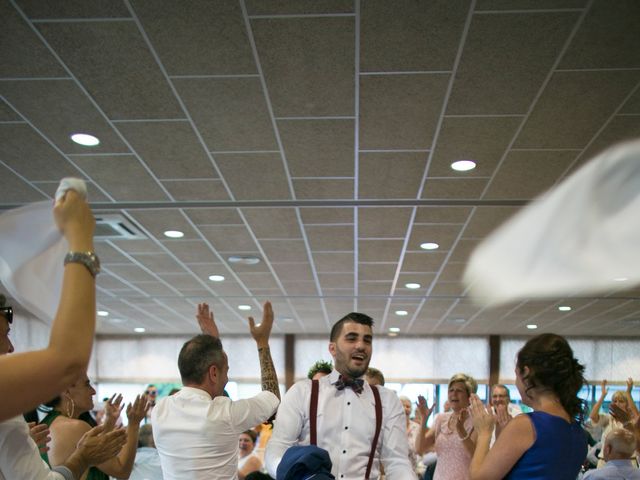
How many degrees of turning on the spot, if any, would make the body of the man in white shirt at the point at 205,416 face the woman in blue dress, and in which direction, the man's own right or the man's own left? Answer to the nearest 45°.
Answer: approximately 45° to the man's own right

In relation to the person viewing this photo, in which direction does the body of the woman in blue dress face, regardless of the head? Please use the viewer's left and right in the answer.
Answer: facing away from the viewer and to the left of the viewer

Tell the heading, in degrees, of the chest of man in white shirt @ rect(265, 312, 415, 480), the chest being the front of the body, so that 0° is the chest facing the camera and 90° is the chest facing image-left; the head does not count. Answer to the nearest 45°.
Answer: approximately 0°

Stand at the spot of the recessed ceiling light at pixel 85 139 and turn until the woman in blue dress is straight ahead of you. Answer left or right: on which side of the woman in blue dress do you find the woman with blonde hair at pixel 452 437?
left

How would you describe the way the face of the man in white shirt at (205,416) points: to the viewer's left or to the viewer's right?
to the viewer's right

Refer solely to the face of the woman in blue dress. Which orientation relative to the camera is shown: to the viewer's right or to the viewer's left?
to the viewer's left

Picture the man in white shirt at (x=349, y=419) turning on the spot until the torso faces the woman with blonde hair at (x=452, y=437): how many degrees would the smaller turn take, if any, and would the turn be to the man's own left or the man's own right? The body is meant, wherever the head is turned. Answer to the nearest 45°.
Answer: approximately 180°

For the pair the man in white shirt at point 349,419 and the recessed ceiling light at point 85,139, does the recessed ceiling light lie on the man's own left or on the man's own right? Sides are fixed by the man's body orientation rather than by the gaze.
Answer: on the man's own right

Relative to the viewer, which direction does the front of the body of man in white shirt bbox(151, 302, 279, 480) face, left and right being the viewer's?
facing away from the viewer and to the right of the viewer

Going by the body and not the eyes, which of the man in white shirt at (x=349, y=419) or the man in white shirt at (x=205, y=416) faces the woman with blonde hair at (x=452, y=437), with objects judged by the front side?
the man in white shirt at (x=205, y=416)

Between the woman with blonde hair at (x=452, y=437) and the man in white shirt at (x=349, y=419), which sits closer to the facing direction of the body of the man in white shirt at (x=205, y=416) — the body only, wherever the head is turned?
the woman with blonde hair

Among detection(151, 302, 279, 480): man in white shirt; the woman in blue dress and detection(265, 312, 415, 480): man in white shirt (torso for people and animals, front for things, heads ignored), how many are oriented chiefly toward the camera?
1

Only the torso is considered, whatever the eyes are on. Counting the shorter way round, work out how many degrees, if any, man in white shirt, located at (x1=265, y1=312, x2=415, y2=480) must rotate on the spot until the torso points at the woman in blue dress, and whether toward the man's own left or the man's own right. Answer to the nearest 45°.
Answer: approximately 45° to the man's own left

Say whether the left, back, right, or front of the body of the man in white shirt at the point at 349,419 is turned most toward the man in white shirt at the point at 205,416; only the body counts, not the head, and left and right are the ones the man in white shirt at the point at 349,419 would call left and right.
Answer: right

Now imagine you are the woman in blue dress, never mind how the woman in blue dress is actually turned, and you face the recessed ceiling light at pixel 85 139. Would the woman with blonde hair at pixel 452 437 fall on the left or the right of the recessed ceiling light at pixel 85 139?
right
